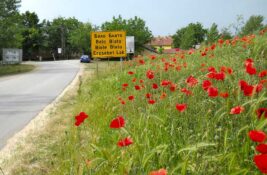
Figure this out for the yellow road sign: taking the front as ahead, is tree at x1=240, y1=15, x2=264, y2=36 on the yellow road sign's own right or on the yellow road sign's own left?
on the yellow road sign's own left

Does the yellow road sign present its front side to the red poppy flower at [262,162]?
yes

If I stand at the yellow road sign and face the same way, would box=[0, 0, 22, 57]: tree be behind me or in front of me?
behind

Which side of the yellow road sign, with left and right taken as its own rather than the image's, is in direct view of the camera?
front

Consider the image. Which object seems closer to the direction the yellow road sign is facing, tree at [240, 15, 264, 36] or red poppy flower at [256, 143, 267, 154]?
the red poppy flower

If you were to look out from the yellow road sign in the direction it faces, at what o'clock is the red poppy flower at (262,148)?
The red poppy flower is roughly at 12 o'clock from the yellow road sign.

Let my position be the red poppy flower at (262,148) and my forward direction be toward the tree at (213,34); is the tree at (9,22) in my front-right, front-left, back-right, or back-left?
front-left

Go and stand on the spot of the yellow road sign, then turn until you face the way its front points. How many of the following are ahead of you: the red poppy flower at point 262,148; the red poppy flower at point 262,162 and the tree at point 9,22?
2

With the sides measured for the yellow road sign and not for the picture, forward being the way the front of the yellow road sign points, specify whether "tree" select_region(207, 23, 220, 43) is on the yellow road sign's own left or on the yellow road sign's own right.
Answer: on the yellow road sign's own left
